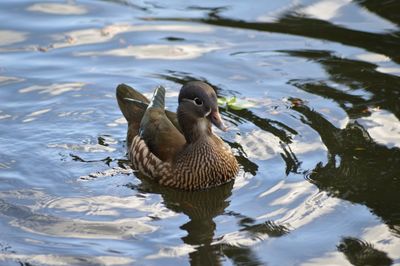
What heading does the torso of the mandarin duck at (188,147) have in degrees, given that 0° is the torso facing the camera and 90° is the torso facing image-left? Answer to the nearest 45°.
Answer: approximately 315°

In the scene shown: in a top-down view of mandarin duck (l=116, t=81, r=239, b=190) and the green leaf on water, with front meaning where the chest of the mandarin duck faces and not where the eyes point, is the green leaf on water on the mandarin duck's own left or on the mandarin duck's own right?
on the mandarin duck's own left
